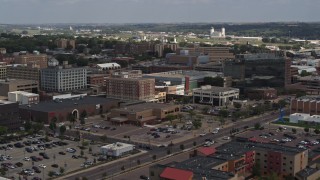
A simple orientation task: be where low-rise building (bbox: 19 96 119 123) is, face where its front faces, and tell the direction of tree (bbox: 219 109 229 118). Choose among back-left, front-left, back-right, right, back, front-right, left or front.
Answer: front-left

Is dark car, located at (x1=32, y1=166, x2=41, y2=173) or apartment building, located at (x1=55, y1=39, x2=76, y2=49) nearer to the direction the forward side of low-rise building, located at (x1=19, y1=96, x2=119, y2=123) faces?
the dark car

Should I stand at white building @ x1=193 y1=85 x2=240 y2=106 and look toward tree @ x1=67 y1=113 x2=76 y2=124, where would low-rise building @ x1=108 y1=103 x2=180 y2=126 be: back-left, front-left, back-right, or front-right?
front-left

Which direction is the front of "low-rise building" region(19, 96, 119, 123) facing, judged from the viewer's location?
facing the viewer and to the right of the viewer

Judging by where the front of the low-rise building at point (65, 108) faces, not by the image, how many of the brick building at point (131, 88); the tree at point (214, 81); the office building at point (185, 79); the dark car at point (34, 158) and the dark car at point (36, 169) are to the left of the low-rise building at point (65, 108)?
3

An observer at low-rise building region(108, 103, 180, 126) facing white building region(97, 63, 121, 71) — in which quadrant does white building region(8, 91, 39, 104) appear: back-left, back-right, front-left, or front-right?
front-left

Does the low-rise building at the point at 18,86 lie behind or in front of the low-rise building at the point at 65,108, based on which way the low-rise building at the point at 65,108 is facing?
behind

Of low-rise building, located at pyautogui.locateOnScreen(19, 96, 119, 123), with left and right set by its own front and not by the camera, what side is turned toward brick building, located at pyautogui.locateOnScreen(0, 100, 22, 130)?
right

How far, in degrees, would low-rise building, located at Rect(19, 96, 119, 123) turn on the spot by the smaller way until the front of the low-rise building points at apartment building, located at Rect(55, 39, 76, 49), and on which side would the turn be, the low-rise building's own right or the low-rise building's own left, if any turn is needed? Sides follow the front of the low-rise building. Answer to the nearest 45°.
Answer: approximately 135° to the low-rise building's own left

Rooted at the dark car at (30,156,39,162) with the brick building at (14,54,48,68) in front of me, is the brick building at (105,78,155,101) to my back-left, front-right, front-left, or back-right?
front-right

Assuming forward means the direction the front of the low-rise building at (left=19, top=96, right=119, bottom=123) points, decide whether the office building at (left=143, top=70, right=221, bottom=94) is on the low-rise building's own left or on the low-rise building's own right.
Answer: on the low-rise building's own left

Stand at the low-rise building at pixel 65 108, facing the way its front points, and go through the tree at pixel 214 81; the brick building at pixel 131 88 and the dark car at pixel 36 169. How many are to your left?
2

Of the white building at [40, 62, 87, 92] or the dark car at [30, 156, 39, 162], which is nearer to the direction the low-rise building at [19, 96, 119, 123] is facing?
the dark car

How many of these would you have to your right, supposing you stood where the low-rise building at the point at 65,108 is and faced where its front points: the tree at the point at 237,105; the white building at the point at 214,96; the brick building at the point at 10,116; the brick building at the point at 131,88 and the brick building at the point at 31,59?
1

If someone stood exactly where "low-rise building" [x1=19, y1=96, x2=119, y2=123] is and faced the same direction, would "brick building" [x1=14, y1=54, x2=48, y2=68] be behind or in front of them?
behind
